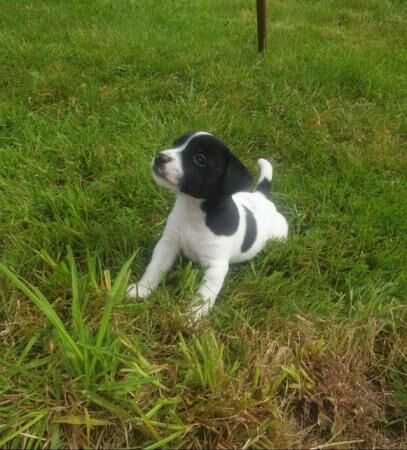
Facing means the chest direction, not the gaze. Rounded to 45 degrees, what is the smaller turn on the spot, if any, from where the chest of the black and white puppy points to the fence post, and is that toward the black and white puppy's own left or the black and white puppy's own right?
approximately 135° to the black and white puppy's own right

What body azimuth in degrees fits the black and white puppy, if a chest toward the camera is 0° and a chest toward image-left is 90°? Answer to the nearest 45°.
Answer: approximately 45°
